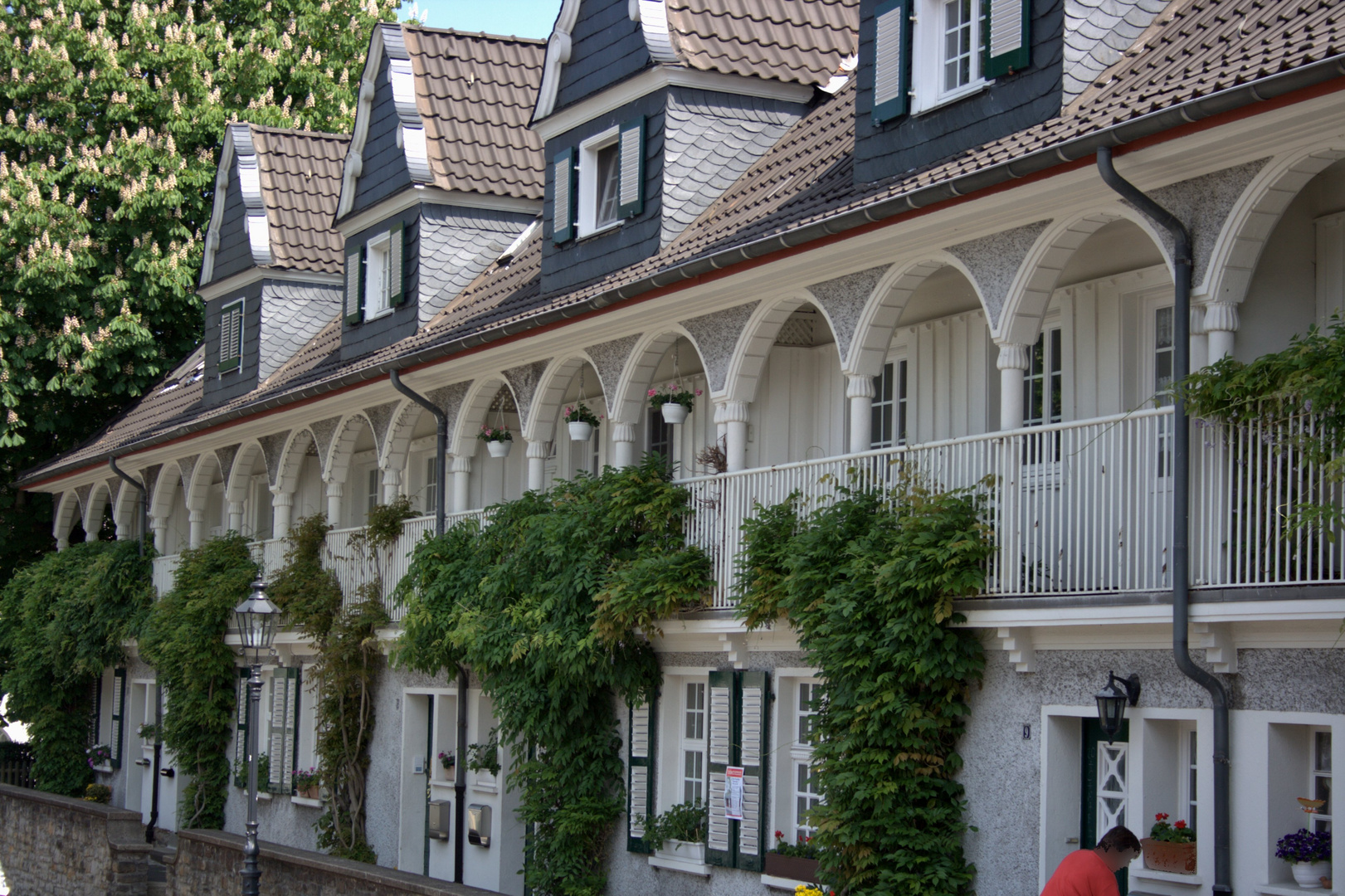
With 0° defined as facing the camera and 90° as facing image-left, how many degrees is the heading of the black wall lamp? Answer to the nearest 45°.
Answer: approximately 45°

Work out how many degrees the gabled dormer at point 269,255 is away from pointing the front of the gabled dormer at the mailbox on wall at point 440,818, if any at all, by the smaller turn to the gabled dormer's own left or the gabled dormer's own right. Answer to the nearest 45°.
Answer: approximately 45° to the gabled dormer's own left

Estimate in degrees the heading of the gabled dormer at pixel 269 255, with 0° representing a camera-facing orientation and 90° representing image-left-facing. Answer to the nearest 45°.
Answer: approximately 45°

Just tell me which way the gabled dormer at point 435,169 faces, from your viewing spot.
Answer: facing the viewer and to the left of the viewer

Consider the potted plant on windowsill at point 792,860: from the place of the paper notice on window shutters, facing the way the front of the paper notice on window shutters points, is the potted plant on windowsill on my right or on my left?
on my left

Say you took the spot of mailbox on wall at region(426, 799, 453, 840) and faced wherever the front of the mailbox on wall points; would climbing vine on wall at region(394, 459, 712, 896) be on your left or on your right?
on your left

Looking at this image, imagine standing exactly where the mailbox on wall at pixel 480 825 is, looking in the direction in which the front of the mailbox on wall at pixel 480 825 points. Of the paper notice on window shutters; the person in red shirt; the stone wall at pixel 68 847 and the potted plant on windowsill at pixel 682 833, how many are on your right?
1

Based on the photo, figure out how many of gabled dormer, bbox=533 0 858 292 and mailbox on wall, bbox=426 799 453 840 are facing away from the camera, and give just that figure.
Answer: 0

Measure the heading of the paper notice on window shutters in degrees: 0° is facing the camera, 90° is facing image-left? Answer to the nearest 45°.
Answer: approximately 45°
